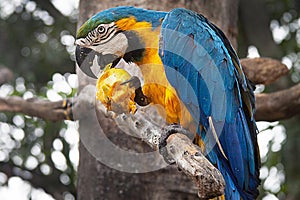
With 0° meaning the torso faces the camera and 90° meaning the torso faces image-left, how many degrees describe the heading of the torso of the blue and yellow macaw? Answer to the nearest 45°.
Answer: approximately 90°

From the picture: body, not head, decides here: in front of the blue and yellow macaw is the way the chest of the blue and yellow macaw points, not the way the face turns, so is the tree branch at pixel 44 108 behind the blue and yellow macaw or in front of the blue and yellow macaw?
in front
